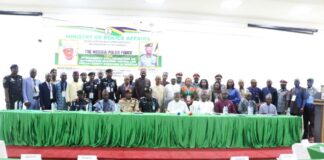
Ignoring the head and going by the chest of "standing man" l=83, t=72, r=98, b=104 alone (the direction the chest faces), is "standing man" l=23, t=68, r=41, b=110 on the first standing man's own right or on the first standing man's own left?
on the first standing man's own right

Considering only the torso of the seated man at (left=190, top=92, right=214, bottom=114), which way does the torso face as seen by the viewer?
toward the camera

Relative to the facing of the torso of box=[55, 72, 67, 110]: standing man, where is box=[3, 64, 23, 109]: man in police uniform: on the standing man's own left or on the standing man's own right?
on the standing man's own right

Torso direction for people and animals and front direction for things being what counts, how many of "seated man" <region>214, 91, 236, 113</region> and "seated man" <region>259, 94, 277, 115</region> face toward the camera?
2

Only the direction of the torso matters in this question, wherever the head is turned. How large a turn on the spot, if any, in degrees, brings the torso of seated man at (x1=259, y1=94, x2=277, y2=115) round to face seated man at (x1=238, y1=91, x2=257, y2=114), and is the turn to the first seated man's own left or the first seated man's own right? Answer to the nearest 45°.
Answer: approximately 90° to the first seated man's own right

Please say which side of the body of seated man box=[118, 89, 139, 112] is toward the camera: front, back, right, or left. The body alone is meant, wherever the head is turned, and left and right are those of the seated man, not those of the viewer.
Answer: front

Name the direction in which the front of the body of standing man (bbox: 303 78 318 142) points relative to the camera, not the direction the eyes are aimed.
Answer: toward the camera

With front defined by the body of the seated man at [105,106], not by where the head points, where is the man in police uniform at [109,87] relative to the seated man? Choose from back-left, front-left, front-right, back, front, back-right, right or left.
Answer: back

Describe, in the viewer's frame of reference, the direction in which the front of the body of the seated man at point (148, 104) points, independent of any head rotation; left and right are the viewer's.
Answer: facing the viewer

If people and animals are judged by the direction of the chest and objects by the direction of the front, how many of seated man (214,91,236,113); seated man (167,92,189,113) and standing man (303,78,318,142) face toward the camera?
3

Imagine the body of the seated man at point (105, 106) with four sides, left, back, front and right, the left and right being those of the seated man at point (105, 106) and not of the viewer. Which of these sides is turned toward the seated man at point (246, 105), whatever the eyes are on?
left
